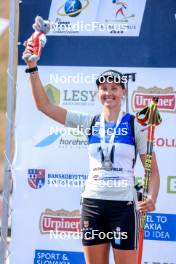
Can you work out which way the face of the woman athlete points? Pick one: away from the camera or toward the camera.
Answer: toward the camera

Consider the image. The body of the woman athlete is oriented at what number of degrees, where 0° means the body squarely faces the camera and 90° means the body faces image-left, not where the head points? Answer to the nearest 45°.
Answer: approximately 0°
